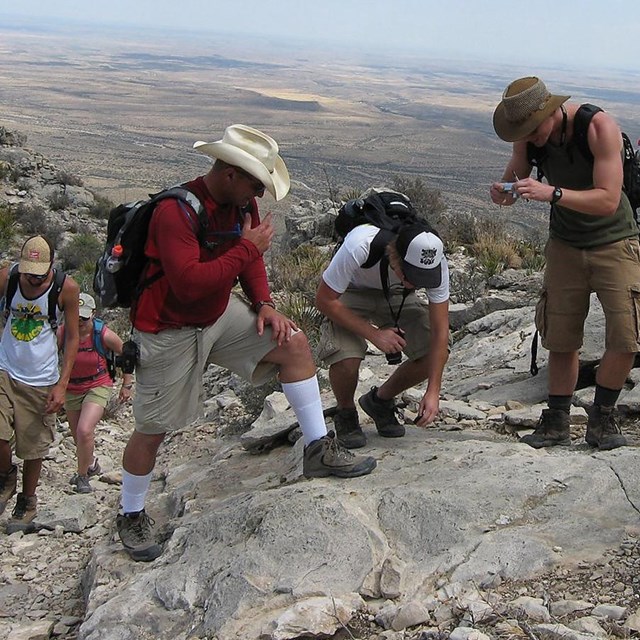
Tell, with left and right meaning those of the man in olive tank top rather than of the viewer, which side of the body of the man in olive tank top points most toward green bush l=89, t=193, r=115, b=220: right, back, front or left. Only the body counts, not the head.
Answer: right

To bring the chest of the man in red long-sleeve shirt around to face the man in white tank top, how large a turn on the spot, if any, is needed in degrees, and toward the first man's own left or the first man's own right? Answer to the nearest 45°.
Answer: approximately 180°

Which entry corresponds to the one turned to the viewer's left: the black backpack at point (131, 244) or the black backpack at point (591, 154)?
the black backpack at point (131, 244)

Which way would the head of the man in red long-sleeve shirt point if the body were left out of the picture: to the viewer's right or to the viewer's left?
to the viewer's right

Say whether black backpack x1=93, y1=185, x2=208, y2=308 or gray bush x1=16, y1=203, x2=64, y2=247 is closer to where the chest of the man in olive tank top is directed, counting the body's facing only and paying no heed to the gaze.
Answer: the black backpack

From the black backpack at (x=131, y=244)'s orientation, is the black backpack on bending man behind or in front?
behind

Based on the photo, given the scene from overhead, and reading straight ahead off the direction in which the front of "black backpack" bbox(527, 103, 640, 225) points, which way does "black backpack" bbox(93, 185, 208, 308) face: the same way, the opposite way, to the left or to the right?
the opposite way

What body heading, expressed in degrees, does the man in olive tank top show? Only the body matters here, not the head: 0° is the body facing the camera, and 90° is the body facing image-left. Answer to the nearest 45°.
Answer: approximately 45°

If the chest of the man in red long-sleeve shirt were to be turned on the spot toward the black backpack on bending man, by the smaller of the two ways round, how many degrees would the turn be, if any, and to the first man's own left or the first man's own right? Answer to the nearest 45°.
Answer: approximately 90° to the first man's own left

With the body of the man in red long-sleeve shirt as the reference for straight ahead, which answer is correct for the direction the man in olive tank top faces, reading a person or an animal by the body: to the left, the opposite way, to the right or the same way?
to the right

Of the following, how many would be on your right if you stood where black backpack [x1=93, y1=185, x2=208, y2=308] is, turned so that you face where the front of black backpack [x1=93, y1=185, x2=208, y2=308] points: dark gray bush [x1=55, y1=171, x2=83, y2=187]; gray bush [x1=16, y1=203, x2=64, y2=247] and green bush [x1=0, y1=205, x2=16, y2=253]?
3
